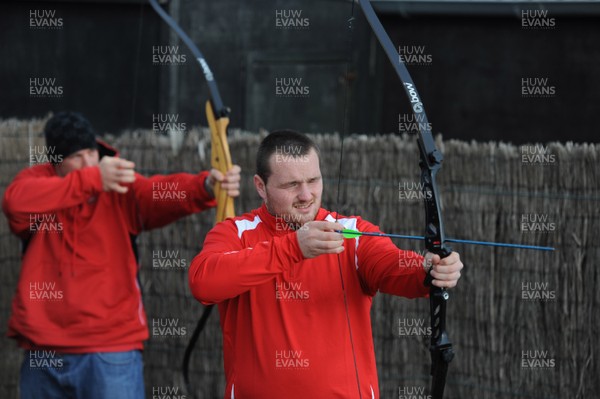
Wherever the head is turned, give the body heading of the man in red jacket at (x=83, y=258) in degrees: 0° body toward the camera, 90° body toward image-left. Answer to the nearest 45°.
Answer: approximately 0°

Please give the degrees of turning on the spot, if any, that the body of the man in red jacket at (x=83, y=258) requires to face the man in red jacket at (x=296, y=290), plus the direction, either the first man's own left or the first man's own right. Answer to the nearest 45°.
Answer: approximately 45° to the first man's own left
